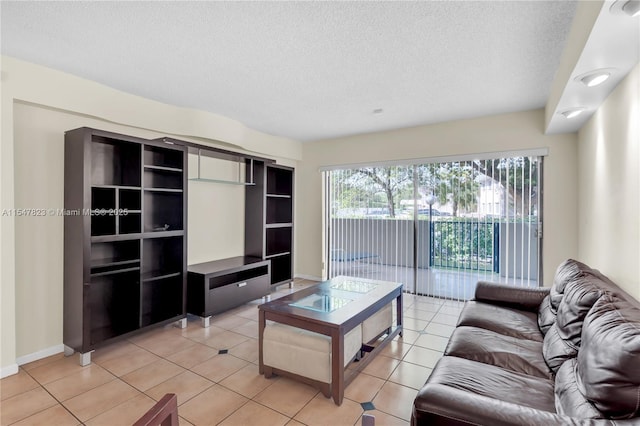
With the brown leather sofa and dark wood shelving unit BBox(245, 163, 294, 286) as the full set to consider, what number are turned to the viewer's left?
1

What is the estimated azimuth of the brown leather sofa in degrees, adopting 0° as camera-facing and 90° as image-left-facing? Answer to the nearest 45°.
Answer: approximately 90°

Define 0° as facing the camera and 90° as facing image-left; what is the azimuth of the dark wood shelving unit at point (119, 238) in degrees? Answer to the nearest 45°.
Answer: approximately 315°

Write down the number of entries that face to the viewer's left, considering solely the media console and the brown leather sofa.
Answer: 1

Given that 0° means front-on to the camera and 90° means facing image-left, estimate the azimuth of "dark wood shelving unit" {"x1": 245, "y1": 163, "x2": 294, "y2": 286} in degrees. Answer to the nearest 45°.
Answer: approximately 315°

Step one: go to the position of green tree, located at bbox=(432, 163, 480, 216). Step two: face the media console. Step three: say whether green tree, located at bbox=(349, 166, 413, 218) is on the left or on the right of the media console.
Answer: right

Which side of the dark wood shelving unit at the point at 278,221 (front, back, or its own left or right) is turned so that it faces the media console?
right

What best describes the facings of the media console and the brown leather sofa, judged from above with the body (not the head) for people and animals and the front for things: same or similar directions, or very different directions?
very different directions
